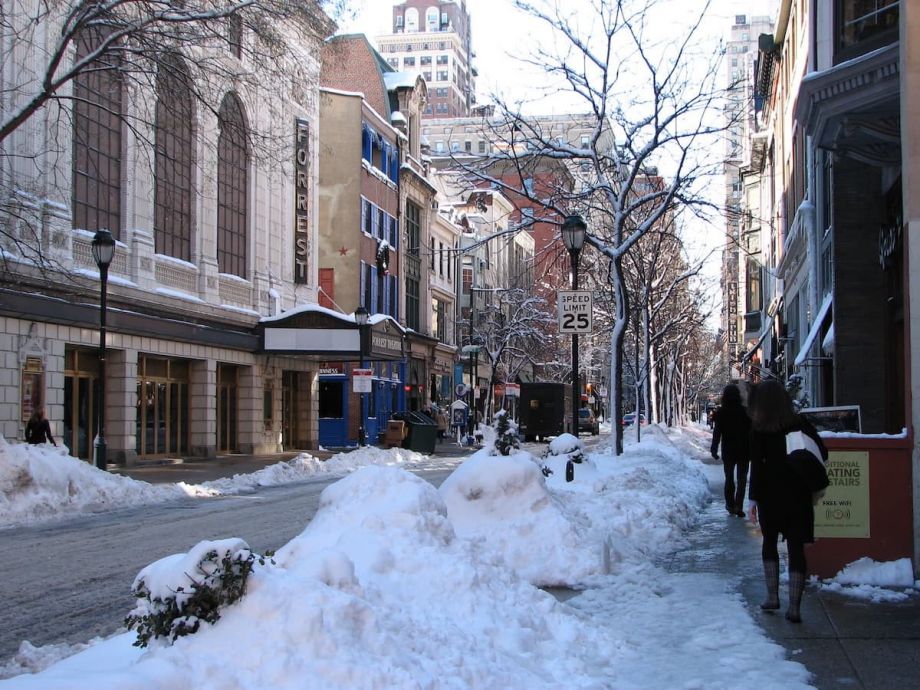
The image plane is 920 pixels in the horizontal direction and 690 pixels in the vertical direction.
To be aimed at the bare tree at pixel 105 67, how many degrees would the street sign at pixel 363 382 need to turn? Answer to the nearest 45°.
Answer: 0° — it already faces it

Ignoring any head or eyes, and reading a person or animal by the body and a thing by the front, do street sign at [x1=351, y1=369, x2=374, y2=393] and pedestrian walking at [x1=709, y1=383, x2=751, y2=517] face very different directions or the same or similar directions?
very different directions

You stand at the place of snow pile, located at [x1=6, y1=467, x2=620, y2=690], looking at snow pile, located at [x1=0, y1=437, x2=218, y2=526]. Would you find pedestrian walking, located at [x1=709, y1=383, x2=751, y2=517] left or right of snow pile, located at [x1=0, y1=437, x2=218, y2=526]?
right

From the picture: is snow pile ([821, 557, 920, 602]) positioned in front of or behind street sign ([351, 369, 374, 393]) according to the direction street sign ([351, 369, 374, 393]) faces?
in front

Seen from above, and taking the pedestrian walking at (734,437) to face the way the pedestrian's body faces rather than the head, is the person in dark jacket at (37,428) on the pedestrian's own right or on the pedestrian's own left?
on the pedestrian's own left

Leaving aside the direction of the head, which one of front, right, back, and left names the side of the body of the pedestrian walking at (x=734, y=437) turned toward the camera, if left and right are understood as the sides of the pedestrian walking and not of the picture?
back

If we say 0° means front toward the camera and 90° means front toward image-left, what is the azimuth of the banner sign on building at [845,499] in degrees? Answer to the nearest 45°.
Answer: approximately 0°

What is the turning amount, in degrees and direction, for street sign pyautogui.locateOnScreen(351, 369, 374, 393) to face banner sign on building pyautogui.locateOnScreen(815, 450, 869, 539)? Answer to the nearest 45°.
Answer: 0° — it already faces it

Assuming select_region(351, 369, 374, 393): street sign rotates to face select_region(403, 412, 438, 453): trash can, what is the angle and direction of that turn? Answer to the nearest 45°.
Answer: approximately 45° to its left
